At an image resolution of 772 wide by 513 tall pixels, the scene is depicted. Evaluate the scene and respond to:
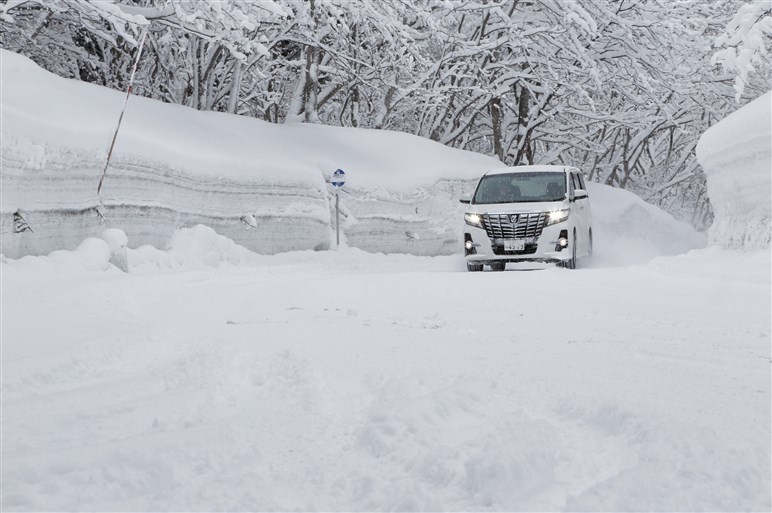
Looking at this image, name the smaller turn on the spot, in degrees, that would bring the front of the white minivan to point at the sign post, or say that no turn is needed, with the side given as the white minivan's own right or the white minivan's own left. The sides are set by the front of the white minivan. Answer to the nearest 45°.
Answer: approximately 135° to the white minivan's own right

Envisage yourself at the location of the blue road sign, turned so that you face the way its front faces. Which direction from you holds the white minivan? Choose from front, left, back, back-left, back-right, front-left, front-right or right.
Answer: front-left

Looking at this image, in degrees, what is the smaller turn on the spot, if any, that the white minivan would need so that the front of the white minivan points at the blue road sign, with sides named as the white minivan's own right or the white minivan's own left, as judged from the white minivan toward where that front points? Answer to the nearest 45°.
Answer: approximately 135° to the white minivan's own right

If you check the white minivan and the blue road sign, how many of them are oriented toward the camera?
2

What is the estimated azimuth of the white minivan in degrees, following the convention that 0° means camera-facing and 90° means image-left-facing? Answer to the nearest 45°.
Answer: approximately 0°
